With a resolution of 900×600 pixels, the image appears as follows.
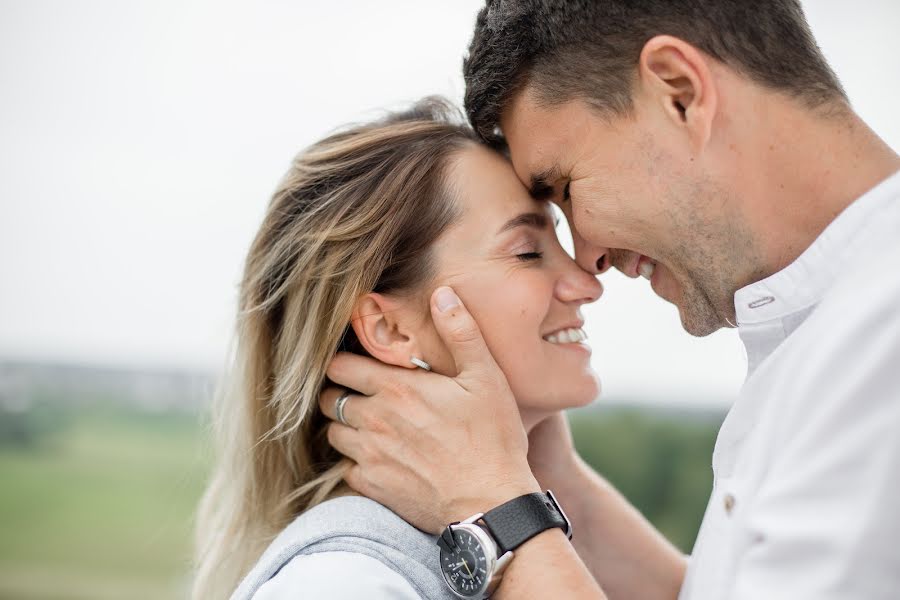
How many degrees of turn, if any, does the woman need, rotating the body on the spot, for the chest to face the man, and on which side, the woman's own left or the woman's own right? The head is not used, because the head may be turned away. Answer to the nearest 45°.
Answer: approximately 45° to the woman's own right

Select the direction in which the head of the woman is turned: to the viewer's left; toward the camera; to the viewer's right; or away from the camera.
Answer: to the viewer's right

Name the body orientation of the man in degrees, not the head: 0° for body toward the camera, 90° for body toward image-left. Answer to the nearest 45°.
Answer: approximately 90°

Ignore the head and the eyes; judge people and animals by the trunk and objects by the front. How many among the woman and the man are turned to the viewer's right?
1

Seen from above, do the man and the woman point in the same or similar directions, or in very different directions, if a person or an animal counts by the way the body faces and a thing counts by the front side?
very different directions

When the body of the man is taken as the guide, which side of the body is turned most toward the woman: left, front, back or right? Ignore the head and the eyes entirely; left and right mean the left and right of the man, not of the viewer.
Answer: front

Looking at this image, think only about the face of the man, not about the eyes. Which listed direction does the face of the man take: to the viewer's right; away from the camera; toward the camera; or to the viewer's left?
to the viewer's left

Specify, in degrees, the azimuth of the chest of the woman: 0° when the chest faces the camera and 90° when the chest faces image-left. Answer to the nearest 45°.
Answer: approximately 270°
